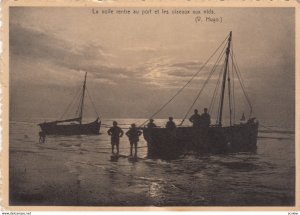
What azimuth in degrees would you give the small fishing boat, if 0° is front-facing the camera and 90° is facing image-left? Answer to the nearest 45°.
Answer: approximately 270°

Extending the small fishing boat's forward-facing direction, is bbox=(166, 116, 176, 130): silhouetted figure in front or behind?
in front

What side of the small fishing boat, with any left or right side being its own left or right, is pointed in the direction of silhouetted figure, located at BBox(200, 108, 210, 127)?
front

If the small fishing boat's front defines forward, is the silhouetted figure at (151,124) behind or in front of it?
in front
